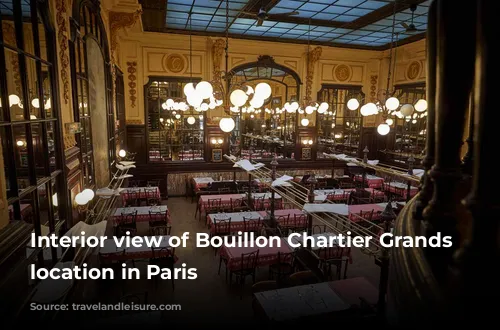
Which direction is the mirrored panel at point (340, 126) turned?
toward the camera

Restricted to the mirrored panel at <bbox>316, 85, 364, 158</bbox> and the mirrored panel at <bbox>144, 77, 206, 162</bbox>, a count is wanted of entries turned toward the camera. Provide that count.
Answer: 2

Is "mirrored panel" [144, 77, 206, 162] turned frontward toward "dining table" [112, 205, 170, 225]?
yes

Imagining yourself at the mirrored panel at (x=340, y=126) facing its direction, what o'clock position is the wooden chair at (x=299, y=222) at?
The wooden chair is roughly at 12 o'clock from the mirrored panel.

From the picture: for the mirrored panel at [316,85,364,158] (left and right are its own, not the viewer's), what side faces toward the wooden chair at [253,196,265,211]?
front

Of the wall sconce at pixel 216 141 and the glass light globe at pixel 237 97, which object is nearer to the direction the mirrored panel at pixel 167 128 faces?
the glass light globe

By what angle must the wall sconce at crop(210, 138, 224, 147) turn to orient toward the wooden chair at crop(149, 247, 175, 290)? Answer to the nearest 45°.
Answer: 0° — it already faces it

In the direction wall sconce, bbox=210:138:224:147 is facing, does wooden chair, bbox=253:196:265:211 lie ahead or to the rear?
ahead

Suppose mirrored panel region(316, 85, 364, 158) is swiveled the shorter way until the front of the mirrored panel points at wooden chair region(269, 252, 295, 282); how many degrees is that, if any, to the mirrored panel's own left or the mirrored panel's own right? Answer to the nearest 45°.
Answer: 0° — it already faces it

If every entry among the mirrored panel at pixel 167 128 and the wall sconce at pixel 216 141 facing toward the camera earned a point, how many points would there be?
2

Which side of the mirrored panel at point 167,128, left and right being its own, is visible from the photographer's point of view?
front

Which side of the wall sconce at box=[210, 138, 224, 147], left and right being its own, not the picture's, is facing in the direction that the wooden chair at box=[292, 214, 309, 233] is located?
front
